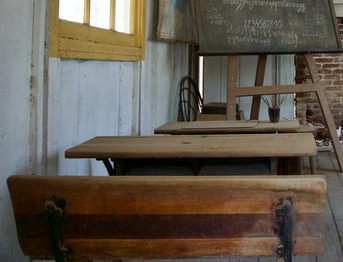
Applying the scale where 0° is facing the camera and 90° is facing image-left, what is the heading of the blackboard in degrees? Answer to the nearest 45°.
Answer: approximately 0°

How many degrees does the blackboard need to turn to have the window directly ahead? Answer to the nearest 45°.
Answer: approximately 45° to its right

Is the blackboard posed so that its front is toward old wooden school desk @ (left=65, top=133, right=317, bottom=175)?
yes

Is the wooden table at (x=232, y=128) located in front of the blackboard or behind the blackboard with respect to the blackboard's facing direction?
in front
